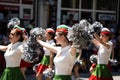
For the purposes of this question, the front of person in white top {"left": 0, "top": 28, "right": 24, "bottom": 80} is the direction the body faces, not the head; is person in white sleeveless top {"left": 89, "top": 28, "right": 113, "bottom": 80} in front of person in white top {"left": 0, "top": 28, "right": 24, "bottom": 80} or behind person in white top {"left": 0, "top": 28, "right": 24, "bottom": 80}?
behind

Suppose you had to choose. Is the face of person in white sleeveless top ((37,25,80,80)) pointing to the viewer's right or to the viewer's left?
to the viewer's left

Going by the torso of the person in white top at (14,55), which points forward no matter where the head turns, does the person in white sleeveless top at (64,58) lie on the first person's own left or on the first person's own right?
on the first person's own left

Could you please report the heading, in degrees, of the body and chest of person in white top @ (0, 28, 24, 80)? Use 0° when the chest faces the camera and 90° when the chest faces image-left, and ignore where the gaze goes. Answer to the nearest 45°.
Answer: approximately 45°
